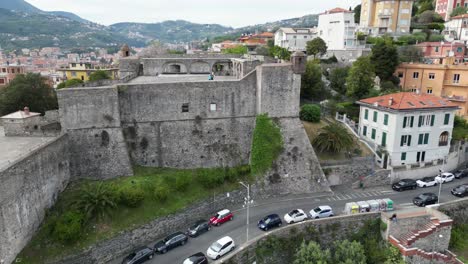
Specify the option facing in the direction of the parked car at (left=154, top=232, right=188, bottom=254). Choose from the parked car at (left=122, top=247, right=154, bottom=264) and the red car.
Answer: the red car

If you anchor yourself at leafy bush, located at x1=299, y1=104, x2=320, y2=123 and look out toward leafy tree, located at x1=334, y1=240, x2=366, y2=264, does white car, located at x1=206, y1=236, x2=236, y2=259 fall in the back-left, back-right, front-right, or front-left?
front-right

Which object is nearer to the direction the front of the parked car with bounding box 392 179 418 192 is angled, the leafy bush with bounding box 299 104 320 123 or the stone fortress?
the stone fortress

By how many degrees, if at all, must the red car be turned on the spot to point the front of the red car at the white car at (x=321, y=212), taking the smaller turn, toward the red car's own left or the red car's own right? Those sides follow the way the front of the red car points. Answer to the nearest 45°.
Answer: approximately 135° to the red car's own left

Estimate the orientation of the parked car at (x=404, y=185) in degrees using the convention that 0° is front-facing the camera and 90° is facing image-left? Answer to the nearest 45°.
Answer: approximately 45°

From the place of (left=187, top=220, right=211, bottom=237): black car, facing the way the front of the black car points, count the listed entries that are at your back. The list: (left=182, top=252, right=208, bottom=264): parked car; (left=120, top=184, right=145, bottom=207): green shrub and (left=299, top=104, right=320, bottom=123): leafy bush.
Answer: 1

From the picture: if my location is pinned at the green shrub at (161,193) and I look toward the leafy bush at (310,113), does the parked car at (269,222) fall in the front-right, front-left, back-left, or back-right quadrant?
front-right

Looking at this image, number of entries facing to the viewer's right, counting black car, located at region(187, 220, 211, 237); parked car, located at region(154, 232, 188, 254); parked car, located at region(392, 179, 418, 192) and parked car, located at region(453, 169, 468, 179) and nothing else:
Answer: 0

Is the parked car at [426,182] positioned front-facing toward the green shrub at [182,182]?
yes

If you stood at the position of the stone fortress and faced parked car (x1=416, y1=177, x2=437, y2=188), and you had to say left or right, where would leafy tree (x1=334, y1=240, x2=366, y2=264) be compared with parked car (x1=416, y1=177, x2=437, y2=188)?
right

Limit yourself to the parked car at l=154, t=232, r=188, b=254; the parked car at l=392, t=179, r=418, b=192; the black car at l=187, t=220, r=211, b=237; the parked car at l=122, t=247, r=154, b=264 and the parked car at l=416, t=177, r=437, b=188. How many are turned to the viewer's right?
0
